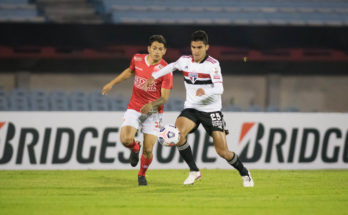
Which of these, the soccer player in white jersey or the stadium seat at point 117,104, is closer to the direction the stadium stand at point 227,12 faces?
the soccer player in white jersey

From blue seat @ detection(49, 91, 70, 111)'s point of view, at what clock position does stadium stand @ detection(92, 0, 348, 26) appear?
The stadium stand is roughly at 8 o'clock from the blue seat.

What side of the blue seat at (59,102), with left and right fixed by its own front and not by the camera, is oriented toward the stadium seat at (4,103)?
right

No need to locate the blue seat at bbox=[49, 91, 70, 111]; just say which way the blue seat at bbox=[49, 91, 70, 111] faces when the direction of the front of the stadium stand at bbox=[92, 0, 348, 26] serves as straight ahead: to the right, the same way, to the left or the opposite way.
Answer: the same way

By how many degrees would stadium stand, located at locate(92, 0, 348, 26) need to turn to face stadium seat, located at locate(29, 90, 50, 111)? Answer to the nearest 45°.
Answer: approximately 45° to its right

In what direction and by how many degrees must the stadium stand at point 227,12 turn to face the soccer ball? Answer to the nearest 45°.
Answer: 0° — it already faces it

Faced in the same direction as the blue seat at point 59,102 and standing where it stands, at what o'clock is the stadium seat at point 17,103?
The stadium seat is roughly at 3 o'clock from the blue seat.

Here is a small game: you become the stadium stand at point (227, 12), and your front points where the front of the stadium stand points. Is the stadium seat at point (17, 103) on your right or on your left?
on your right

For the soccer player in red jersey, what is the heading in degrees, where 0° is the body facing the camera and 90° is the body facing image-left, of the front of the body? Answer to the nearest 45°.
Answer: approximately 0°

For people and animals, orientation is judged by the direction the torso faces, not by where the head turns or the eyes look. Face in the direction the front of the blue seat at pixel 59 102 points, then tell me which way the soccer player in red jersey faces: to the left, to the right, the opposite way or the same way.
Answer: the same way

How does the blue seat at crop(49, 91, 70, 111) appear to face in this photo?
toward the camera

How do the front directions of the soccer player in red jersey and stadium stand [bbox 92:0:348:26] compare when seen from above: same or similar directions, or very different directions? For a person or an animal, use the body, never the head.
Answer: same or similar directions

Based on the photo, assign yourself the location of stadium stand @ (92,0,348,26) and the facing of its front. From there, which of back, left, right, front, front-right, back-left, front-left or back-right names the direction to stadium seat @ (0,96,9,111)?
front-right

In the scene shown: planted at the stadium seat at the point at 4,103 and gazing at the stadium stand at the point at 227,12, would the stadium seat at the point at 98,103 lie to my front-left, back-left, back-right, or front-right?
front-right

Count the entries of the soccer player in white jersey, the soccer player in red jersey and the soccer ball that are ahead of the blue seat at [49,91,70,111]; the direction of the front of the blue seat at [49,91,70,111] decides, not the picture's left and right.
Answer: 3

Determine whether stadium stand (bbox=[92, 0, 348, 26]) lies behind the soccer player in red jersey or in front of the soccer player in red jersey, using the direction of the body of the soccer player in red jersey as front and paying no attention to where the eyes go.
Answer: behind
